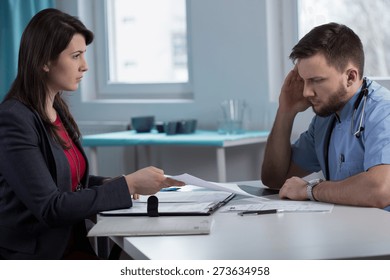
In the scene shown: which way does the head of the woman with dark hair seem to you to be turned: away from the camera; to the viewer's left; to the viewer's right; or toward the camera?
to the viewer's right

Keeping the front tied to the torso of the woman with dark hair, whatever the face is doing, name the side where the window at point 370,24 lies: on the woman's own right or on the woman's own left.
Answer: on the woman's own left

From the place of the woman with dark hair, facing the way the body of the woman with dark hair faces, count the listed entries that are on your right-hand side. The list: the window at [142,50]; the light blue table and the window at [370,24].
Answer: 0

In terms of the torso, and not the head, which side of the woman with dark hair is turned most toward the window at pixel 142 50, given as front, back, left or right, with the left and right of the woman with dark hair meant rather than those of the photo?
left

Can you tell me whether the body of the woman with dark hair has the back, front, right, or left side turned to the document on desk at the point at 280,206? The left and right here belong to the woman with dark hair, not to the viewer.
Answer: front

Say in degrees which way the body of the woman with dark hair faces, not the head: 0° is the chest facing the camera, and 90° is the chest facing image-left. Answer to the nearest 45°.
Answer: approximately 270°

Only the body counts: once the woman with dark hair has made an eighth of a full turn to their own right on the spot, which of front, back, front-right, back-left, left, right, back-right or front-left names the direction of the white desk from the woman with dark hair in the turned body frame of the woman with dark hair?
front

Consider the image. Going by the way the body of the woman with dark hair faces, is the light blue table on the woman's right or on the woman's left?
on the woman's left
